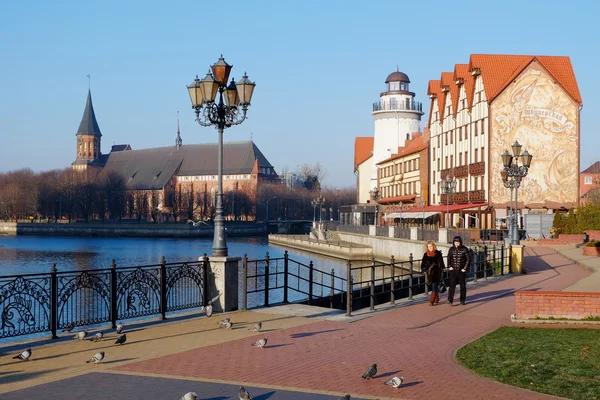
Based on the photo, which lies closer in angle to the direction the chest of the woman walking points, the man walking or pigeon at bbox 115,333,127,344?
the pigeon

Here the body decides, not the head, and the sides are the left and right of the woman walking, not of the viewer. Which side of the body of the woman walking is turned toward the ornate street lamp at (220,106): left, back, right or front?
right

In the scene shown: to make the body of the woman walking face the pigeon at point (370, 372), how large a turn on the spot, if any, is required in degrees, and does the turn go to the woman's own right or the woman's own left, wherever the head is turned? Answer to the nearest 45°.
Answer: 0° — they already face it

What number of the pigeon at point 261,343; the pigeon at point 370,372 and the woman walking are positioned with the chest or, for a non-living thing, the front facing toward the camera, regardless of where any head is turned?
1

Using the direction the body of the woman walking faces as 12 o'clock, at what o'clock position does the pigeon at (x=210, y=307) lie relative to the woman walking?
The pigeon is roughly at 2 o'clock from the woman walking.

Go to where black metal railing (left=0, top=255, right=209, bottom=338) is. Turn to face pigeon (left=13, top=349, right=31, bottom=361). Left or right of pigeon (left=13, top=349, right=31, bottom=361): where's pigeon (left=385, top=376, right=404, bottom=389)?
left
